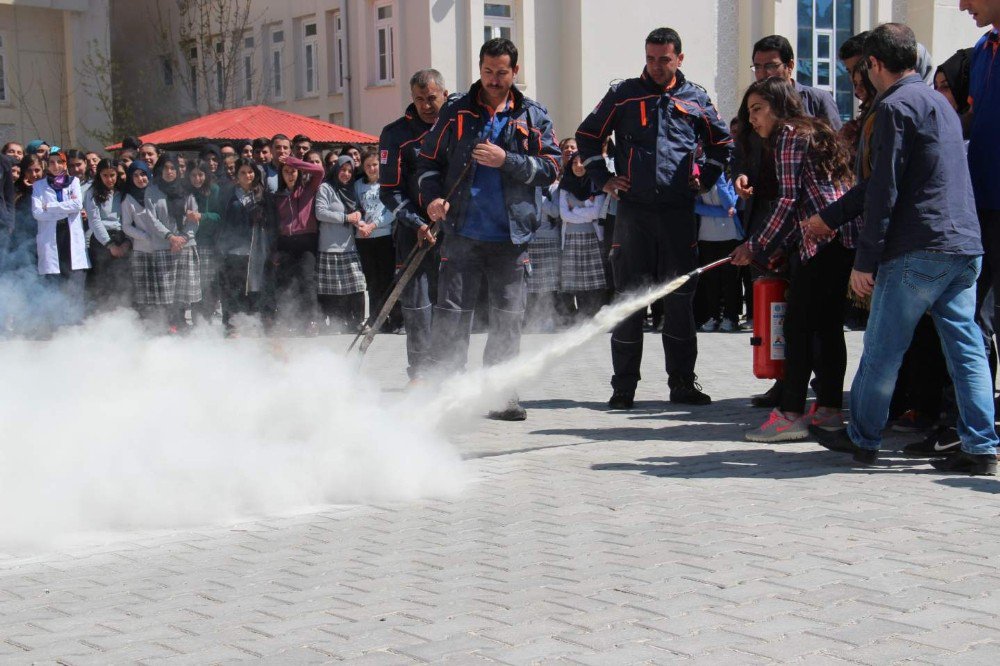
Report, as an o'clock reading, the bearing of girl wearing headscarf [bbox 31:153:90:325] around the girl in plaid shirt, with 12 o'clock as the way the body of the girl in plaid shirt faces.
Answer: The girl wearing headscarf is roughly at 1 o'clock from the girl in plaid shirt.

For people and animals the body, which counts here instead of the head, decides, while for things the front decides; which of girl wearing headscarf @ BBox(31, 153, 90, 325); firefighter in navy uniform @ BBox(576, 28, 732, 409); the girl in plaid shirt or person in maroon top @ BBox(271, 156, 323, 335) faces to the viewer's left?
the girl in plaid shirt

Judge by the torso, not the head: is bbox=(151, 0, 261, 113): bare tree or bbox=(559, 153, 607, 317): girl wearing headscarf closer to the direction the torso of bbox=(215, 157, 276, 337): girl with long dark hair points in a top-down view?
the girl wearing headscarf

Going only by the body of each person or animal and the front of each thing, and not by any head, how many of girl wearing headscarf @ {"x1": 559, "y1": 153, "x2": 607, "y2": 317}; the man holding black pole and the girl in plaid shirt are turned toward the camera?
2

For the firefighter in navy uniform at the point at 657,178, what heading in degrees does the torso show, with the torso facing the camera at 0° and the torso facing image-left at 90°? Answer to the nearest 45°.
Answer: approximately 0°

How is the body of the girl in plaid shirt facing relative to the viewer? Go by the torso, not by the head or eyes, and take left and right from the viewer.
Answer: facing to the left of the viewer

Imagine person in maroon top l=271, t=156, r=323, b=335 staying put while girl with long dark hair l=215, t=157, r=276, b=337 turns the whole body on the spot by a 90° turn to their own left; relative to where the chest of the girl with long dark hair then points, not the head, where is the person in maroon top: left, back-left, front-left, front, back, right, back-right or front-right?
front

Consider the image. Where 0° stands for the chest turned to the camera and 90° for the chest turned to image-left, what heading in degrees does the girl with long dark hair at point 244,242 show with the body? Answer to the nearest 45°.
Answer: approximately 0°

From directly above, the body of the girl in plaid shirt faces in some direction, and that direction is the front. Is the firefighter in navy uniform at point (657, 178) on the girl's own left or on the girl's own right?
on the girl's own right

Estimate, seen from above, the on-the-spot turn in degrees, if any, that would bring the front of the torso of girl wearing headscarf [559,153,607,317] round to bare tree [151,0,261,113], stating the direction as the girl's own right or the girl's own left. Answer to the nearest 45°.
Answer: approximately 135° to the girl's own right

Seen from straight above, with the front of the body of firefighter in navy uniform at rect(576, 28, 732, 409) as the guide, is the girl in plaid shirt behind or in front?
in front

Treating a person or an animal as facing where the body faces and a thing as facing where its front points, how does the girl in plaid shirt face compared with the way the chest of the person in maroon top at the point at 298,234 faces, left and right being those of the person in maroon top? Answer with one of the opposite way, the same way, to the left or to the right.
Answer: to the right

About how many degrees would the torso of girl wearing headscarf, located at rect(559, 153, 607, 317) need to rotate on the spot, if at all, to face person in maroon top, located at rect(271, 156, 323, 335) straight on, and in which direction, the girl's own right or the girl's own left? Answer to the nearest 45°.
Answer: approximately 90° to the girl's own right

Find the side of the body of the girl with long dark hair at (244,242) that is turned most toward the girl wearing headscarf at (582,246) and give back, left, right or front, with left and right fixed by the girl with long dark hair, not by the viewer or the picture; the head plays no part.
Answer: left
